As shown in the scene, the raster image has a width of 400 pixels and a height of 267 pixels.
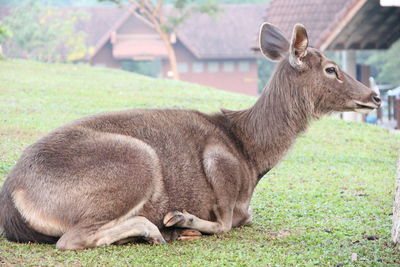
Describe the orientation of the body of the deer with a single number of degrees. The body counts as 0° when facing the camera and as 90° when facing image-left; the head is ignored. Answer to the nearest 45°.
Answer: approximately 270°

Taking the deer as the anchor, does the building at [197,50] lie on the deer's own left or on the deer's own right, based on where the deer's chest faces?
on the deer's own left

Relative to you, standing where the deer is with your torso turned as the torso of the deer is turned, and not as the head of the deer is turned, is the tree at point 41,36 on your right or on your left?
on your left

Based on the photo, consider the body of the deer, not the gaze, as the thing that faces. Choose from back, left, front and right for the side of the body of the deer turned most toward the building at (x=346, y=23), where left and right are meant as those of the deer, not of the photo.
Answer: left
